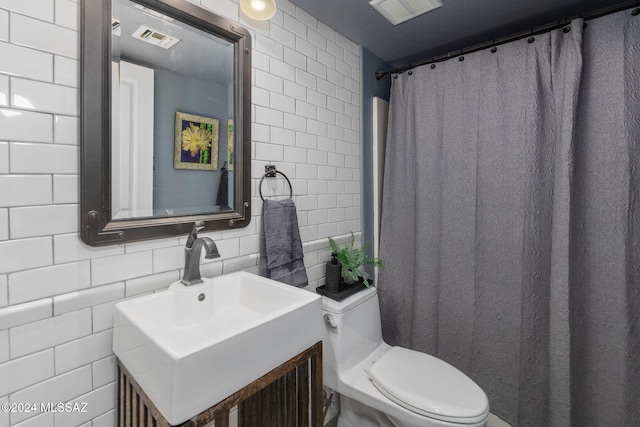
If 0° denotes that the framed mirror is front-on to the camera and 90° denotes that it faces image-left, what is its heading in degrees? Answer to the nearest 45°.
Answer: approximately 315°

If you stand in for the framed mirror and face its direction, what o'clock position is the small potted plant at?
The small potted plant is roughly at 10 o'clock from the framed mirror.

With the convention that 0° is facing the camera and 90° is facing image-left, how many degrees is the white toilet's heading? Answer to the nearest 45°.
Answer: approximately 315°

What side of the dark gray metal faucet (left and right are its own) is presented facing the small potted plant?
left

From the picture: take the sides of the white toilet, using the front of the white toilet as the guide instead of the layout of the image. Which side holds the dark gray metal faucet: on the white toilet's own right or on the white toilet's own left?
on the white toilet's own right

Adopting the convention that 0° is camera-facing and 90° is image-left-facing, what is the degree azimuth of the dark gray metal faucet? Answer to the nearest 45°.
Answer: approximately 315°
